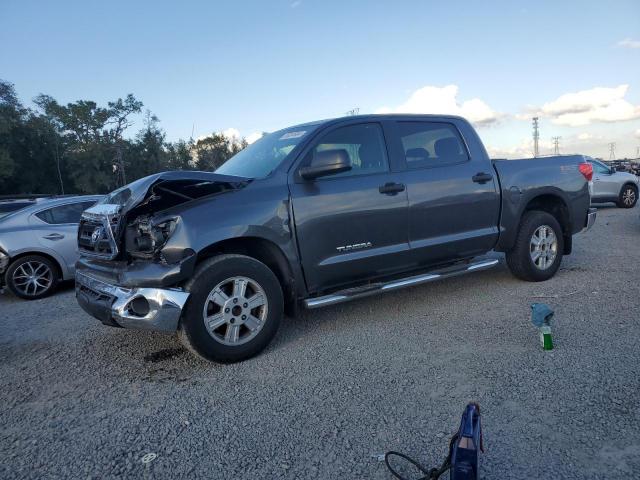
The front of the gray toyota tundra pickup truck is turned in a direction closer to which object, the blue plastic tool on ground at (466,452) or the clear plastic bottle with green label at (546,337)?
the blue plastic tool on ground

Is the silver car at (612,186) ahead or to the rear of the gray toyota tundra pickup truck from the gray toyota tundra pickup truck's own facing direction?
to the rear

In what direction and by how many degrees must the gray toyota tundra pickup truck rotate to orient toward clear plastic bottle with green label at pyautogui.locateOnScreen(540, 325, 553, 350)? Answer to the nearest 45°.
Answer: approximately 135° to its left

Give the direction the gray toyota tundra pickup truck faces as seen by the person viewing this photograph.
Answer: facing the viewer and to the left of the viewer

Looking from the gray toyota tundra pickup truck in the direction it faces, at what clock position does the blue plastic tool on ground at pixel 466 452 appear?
The blue plastic tool on ground is roughly at 10 o'clock from the gray toyota tundra pickup truck.

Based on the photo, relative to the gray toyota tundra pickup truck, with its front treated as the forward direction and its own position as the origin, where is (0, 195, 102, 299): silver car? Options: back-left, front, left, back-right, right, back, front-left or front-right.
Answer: right

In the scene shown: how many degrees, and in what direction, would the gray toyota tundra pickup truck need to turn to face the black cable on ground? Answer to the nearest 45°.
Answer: approximately 45° to its left

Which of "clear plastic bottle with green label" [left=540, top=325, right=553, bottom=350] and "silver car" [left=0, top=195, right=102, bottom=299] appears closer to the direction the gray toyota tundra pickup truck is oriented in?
the silver car
